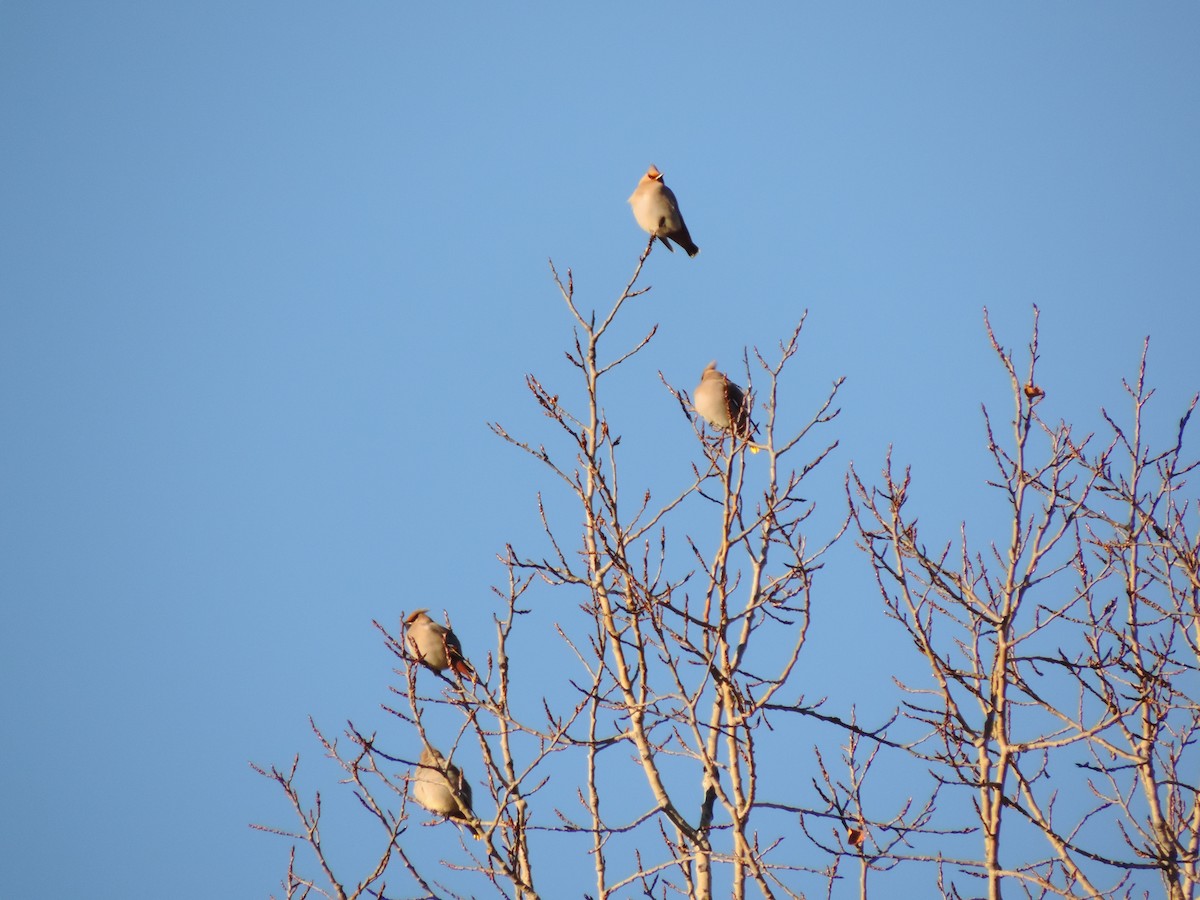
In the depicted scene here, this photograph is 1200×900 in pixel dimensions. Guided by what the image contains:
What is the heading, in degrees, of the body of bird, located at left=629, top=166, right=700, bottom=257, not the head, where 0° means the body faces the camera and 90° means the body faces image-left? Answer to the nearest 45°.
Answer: approximately 45°
